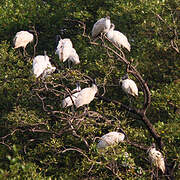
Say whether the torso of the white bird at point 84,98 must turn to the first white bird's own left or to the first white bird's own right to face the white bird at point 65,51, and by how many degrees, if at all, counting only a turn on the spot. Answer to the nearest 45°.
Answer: approximately 90° to the first white bird's own left

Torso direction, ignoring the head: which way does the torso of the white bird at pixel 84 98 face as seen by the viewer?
to the viewer's right

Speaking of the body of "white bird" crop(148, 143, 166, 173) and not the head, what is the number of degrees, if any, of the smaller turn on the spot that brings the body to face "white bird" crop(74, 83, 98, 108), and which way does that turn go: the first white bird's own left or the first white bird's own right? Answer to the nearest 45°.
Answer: approximately 45° to the first white bird's own right

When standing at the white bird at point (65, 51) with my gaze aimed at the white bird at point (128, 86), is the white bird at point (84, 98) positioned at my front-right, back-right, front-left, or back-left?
front-right
